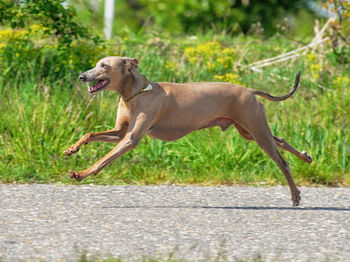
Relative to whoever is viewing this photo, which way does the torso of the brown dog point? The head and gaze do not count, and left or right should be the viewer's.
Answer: facing to the left of the viewer

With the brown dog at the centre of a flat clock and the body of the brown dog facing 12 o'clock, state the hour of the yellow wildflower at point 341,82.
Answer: The yellow wildflower is roughly at 4 o'clock from the brown dog.

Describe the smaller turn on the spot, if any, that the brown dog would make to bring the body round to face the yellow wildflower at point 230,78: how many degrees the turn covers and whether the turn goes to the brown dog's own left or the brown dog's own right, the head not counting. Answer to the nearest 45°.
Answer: approximately 90° to the brown dog's own right
